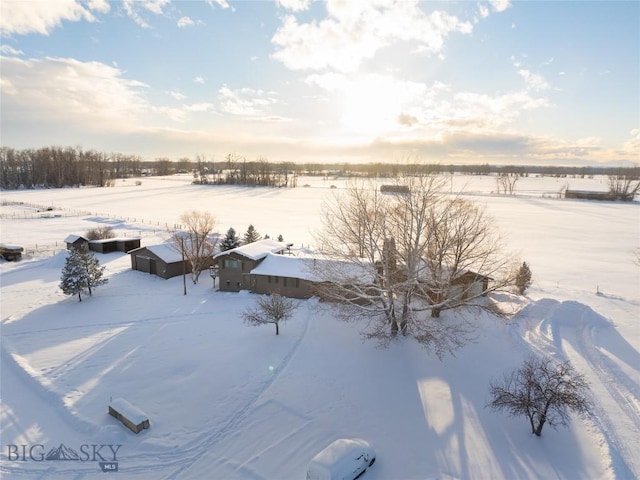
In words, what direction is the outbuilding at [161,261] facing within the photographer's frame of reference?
facing the viewer and to the left of the viewer

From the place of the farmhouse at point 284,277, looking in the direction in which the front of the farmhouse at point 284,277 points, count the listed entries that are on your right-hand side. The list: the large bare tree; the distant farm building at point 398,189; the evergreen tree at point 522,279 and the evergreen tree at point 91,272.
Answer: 1

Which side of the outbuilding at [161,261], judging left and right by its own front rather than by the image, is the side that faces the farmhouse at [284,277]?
left

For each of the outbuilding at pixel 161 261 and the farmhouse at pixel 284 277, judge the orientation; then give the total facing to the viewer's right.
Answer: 0

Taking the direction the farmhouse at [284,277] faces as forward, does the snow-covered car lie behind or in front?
in front

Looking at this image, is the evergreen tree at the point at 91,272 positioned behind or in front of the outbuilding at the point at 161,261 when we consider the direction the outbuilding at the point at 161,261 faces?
in front

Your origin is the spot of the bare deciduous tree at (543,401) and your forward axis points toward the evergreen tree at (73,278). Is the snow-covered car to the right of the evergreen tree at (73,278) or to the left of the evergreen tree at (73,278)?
left

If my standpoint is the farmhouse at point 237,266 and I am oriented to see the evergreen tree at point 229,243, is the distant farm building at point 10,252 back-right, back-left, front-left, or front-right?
front-left

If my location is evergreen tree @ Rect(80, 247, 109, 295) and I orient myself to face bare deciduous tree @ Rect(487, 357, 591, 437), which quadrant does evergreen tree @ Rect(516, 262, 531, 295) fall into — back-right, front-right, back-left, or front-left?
front-left

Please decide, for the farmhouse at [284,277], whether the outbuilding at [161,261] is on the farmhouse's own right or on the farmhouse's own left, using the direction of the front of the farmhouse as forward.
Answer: on the farmhouse's own right
